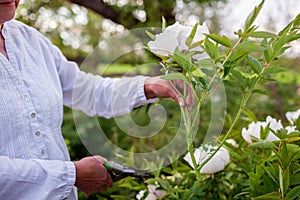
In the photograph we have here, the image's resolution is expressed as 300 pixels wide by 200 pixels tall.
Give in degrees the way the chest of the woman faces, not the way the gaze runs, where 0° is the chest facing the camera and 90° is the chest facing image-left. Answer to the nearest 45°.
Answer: approximately 315°

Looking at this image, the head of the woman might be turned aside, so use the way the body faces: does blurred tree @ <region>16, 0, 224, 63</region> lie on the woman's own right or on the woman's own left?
on the woman's own left
